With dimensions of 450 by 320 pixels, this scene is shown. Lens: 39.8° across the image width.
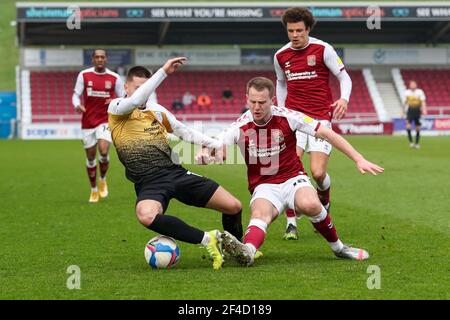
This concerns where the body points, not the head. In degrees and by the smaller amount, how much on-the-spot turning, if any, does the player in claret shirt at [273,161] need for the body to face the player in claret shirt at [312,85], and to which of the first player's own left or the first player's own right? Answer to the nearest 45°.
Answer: approximately 180°

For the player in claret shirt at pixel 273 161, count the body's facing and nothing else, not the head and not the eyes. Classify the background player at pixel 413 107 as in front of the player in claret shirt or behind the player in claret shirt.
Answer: behind

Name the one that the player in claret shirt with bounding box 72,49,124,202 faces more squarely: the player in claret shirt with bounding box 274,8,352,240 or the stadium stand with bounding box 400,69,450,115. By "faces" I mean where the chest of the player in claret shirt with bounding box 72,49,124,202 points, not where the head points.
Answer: the player in claret shirt

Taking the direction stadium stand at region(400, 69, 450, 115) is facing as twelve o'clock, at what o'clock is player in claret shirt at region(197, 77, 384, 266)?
The player in claret shirt is roughly at 12 o'clock from the stadium stand.

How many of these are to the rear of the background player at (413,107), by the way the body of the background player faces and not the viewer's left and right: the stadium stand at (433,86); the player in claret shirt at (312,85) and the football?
1

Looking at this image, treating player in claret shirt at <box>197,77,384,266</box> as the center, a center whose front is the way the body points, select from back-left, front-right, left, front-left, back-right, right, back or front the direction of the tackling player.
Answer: right
